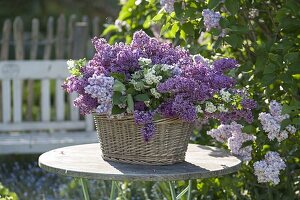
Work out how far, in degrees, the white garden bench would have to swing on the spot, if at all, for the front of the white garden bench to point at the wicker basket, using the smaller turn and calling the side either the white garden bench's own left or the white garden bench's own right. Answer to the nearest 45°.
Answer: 0° — it already faces it

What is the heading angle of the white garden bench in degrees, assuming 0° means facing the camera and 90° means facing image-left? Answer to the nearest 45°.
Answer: approximately 0°
